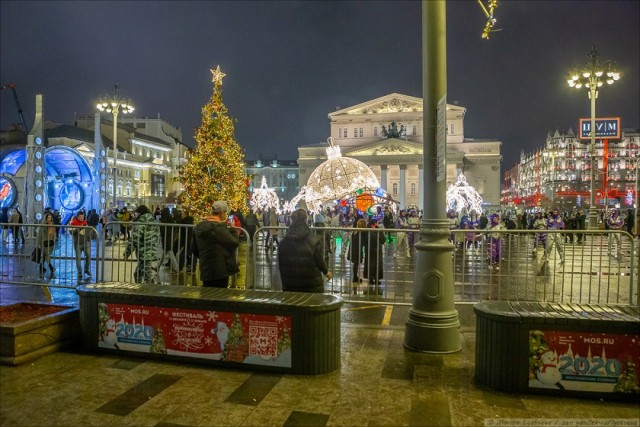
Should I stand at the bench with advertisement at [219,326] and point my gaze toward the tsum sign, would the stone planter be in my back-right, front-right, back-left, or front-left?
back-left

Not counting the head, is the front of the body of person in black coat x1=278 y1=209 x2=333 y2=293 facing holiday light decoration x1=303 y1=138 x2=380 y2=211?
yes

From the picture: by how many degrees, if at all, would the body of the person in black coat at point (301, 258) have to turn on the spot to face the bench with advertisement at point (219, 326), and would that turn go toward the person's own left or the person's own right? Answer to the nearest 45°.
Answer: approximately 135° to the person's own left

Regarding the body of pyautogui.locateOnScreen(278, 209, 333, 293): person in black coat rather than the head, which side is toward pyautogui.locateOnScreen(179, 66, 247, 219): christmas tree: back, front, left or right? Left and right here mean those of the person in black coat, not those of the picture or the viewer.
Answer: front

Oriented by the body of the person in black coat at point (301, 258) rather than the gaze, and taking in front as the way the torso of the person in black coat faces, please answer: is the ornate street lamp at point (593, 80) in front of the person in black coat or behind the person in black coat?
in front

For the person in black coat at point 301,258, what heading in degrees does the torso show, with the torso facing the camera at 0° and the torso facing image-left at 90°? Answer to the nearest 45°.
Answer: approximately 180°

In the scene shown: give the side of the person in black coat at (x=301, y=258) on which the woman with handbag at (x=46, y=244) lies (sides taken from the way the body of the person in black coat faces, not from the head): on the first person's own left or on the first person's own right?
on the first person's own left

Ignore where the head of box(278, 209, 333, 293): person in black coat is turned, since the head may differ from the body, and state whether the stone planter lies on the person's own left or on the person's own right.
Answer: on the person's own left

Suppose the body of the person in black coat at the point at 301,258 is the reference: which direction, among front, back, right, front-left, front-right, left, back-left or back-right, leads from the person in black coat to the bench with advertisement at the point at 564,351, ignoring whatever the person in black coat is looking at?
back-right
